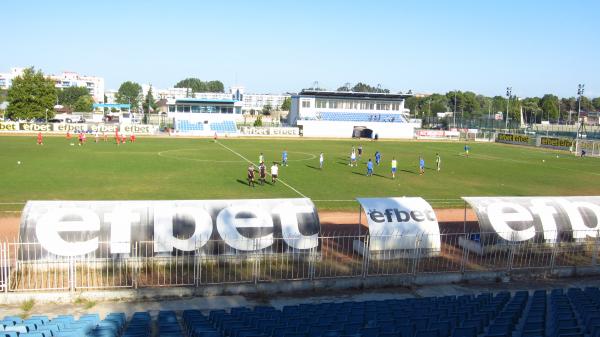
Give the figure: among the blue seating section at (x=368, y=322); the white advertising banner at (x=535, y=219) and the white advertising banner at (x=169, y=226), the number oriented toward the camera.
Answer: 2

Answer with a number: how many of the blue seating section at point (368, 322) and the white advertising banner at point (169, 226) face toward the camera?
1

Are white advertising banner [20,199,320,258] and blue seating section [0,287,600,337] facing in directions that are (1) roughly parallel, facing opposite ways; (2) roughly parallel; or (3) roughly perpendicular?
roughly parallel, facing opposite ways

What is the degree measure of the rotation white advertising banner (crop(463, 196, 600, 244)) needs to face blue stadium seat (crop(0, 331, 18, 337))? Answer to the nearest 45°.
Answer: approximately 45° to its right

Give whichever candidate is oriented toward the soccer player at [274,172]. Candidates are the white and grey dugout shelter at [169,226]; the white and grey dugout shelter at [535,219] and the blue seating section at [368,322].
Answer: the blue seating section

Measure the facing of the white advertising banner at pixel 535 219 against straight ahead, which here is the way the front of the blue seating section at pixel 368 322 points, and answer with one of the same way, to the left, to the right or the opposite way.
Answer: the opposite way

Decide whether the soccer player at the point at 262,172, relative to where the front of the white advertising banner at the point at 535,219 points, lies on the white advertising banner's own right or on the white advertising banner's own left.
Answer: on the white advertising banner's own right

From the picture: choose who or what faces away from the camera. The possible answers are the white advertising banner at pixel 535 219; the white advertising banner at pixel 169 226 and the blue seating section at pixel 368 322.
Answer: the blue seating section

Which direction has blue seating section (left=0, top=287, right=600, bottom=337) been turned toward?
away from the camera

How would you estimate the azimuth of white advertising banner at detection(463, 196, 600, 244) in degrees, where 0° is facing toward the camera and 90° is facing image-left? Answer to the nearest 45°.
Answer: approximately 0°

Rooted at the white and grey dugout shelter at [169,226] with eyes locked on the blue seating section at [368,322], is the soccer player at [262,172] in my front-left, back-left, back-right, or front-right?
back-left

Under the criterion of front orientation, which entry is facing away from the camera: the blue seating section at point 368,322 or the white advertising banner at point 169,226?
the blue seating section

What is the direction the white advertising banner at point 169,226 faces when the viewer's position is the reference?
facing the viewer

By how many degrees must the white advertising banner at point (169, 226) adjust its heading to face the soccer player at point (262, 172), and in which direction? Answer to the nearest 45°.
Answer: approximately 180°

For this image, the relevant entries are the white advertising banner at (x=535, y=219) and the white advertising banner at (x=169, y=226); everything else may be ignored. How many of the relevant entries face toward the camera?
2

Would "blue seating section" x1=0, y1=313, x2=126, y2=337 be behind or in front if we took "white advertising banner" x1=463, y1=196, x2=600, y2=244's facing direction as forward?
in front

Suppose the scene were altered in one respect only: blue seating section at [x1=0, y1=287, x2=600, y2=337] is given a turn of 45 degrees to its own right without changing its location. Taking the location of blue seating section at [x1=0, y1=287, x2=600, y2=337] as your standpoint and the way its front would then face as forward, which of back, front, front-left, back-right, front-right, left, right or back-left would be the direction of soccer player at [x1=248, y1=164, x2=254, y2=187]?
front-left
